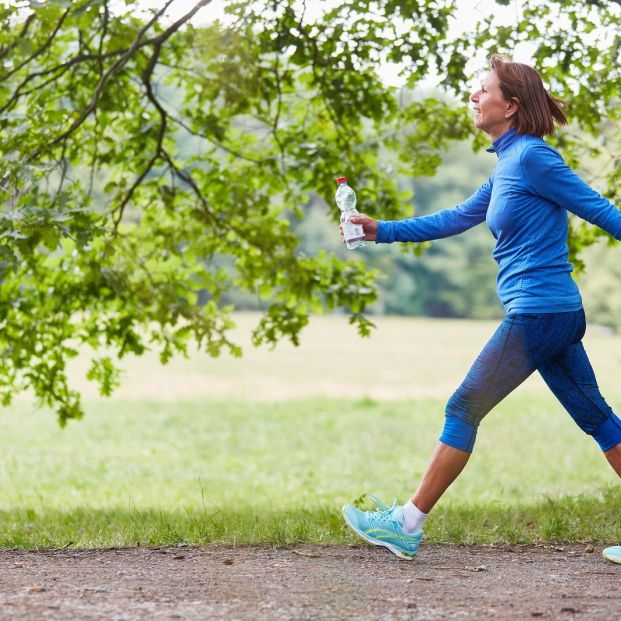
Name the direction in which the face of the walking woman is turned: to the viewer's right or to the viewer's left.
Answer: to the viewer's left

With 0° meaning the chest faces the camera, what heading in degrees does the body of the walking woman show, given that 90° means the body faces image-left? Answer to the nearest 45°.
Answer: approximately 90°
